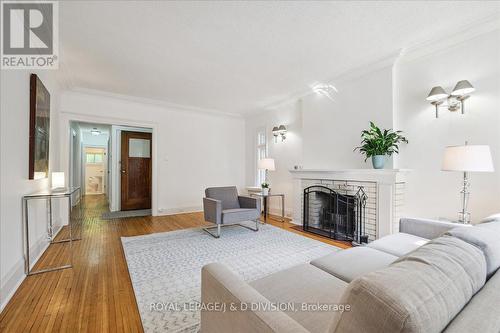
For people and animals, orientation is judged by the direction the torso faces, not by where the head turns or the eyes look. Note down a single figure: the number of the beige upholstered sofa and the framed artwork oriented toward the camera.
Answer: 0

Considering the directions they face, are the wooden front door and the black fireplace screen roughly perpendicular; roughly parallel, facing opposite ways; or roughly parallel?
roughly perpendicular

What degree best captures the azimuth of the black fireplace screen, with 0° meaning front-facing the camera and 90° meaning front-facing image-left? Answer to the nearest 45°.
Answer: approximately 45°

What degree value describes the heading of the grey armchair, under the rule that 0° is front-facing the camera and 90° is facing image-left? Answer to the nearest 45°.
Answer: approximately 315°

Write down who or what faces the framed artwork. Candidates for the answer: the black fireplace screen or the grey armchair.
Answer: the black fireplace screen

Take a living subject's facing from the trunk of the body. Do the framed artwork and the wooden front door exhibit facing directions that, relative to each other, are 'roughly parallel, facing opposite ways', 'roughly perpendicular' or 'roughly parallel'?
roughly perpendicular

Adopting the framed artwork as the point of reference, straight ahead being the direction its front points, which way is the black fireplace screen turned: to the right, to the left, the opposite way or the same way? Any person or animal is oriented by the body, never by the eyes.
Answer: the opposite way

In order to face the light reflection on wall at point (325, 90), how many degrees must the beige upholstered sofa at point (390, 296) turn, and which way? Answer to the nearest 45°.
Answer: approximately 45° to its right

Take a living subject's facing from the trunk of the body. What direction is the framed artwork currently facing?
to the viewer's right

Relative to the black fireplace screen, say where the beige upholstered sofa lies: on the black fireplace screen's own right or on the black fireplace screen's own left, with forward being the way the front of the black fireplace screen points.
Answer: on the black fireplace screen's own left

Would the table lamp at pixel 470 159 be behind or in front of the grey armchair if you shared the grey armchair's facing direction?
in front

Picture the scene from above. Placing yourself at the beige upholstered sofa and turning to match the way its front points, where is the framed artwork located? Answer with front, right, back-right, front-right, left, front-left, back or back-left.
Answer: front-left
